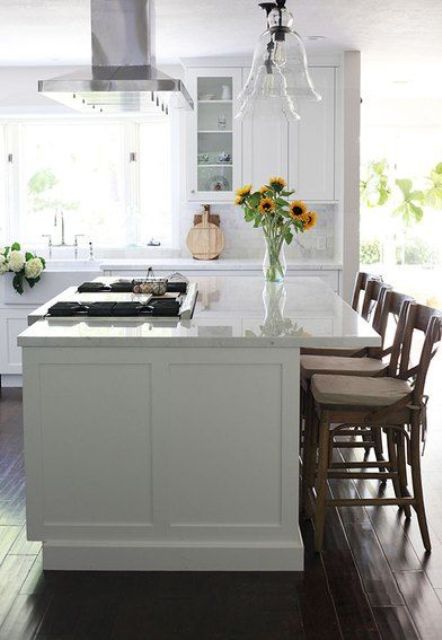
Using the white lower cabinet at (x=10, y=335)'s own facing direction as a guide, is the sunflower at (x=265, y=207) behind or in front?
in front

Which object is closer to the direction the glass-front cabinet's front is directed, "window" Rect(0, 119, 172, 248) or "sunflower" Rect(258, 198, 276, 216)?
the sunflower

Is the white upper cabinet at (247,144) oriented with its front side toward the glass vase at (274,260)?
yes

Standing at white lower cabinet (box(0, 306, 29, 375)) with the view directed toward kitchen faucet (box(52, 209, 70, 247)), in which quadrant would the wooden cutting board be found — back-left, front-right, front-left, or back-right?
front-right

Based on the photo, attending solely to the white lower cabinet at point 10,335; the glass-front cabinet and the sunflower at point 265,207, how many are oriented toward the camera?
3

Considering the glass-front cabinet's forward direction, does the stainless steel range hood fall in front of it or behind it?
in front

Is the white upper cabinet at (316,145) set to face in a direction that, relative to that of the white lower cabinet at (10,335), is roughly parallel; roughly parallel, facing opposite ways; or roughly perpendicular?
roughly parallel

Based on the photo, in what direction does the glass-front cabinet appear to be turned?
toward the camera

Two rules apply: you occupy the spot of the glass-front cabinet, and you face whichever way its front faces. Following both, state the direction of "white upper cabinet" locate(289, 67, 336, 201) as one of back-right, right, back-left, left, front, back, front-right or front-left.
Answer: left

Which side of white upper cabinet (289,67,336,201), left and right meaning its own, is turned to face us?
front

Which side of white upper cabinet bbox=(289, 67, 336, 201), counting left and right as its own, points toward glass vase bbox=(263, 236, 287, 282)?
front

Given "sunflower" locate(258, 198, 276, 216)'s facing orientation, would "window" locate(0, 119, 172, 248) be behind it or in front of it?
behind

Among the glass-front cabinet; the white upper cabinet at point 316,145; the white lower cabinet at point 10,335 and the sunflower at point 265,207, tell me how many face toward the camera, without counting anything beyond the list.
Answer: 4

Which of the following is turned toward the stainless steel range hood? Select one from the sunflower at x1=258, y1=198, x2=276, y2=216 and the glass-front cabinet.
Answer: the glass-front cabinet
